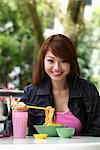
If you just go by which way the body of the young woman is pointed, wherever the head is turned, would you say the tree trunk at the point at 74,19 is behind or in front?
behind

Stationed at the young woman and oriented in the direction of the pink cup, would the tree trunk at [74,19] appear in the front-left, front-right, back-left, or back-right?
back-right

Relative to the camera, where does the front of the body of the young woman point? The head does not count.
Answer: toward the camera
